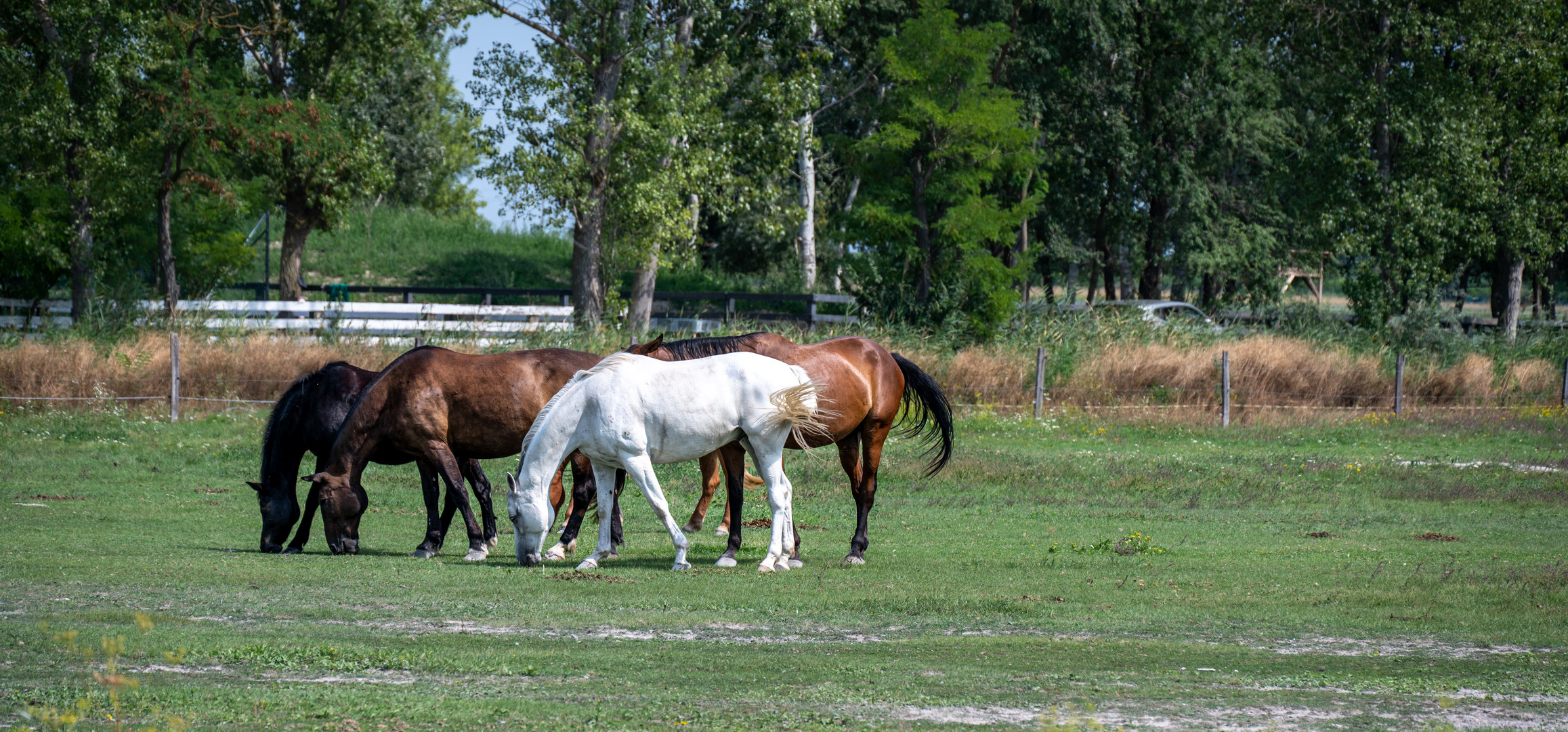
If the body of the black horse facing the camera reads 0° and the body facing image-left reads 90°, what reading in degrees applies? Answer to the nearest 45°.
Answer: approximately 90°

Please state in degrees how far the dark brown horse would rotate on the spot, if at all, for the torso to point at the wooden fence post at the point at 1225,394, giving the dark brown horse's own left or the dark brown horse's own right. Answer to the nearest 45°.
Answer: approximately 135° to the dark brown horse's own right

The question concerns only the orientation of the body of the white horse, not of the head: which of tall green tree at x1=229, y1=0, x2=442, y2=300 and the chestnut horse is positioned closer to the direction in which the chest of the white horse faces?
the tall green tree

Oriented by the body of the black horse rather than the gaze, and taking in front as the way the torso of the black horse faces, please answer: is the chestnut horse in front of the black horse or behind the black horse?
behind

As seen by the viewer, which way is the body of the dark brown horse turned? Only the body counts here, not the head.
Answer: to the viewer's left

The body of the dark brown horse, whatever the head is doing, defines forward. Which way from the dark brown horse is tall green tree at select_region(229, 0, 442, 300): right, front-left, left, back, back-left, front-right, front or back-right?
right

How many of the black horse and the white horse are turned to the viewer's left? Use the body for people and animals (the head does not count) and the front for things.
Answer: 2

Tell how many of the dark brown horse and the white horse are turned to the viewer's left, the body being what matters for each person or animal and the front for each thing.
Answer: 2

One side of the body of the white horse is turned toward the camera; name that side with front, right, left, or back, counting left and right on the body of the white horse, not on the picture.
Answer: left

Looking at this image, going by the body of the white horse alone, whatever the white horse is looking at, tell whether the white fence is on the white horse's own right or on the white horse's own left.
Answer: on the white horse's own right

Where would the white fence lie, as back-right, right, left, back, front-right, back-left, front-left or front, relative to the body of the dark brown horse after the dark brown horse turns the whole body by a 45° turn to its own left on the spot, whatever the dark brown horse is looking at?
back-right

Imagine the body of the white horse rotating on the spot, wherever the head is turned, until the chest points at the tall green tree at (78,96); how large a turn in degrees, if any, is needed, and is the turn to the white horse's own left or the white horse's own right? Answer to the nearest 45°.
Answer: approximately 45° to the white horse's own right
